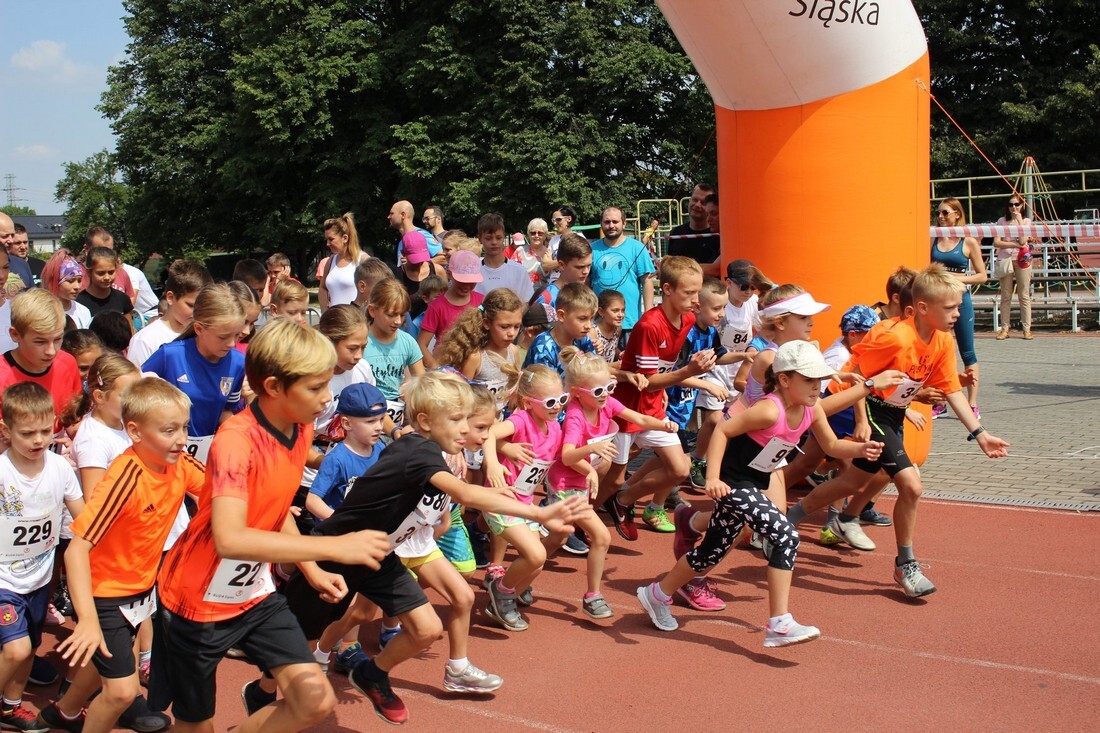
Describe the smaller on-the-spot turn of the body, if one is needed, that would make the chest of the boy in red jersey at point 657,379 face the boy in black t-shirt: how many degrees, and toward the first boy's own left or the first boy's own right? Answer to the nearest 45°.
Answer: approximately 45° to the first boy's own right

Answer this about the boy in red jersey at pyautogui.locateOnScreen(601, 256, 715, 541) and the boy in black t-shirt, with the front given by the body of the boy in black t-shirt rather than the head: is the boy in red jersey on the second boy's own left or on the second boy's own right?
on the second boy's own left

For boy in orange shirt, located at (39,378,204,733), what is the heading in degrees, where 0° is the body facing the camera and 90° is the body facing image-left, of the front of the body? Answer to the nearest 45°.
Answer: approximately 315°

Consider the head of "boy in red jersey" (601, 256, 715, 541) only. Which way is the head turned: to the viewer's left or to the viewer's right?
to the viewer's right

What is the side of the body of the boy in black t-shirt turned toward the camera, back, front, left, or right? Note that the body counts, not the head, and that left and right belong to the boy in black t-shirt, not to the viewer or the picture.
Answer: right
